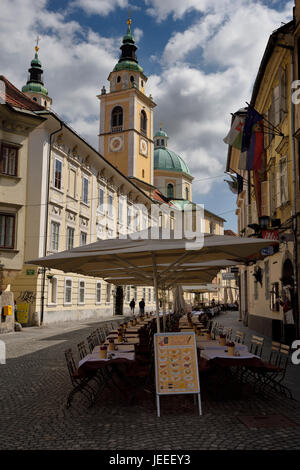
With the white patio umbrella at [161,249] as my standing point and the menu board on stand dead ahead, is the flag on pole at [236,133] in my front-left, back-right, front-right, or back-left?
back-left

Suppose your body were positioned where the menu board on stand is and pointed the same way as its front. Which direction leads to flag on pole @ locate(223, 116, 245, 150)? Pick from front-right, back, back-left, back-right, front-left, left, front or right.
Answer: back

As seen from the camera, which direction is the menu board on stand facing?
toward the camera

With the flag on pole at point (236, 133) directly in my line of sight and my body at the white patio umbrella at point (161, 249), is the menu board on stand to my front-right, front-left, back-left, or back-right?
back-right
